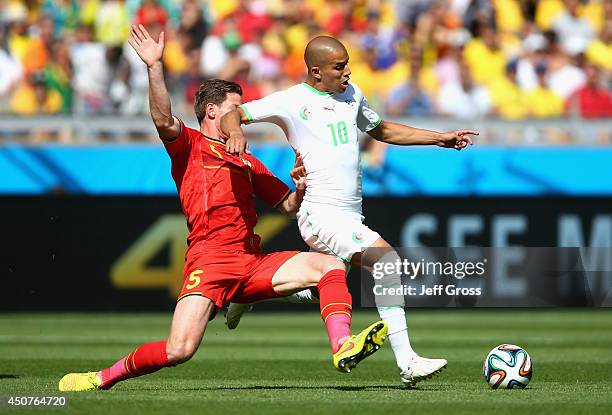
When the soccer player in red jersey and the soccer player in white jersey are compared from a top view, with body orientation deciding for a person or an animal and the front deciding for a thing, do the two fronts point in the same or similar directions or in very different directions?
same or similar directions

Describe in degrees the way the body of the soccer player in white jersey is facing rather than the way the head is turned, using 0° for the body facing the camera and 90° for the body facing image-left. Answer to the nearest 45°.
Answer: approximately 315°

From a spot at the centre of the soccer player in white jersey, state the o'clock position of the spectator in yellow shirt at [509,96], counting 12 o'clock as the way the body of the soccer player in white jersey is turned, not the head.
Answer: The spectator in yellow shirt is roughly at 8 o'clock from the soccer player in white jersey.

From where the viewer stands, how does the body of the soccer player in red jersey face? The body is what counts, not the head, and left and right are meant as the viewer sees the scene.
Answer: facing the viewer and to the right of the viewer

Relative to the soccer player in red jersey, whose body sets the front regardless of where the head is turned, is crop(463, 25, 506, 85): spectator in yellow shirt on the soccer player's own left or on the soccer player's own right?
on the soccer player's own left

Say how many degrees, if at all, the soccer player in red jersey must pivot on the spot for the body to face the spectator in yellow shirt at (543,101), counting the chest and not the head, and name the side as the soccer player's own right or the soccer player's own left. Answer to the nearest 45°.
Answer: approximately 90° to the soccer player's own left

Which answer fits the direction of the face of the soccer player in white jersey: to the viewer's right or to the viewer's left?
to the viewer's right

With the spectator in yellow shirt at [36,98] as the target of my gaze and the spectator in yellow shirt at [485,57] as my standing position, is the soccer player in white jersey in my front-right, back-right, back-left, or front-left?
front-left

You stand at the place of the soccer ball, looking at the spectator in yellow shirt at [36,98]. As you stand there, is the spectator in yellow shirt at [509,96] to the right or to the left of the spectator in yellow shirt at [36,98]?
right
